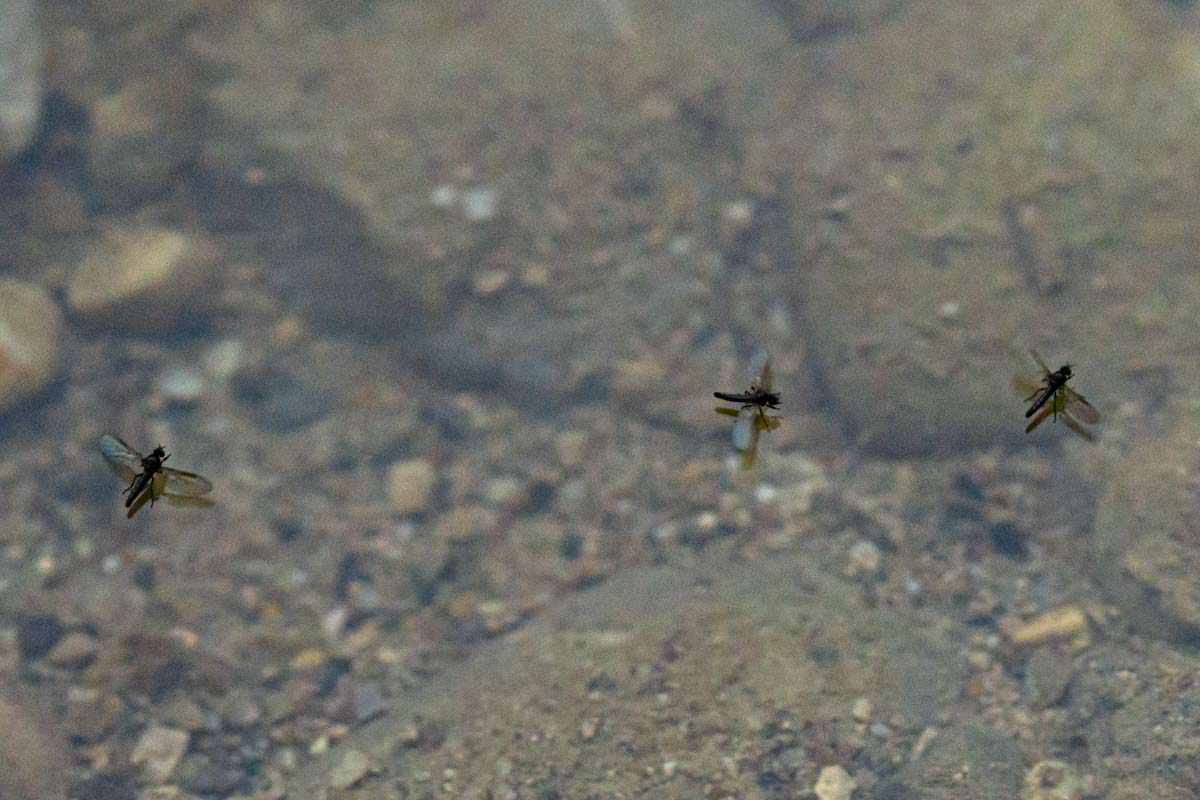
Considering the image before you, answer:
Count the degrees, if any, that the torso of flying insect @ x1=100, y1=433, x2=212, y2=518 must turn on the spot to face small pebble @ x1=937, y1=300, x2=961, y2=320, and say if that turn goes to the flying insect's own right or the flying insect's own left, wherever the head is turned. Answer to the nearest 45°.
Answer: approximately 45° to the flying insect's own right

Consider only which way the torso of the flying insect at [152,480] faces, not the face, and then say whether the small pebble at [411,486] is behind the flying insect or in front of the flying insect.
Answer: in front

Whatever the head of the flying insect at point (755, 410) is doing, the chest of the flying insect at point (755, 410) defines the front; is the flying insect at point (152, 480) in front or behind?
behind

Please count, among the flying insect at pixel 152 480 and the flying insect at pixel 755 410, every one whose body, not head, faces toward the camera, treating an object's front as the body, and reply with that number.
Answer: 0

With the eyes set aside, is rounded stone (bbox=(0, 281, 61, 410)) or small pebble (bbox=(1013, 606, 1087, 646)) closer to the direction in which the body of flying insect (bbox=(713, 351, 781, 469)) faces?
the small pebble

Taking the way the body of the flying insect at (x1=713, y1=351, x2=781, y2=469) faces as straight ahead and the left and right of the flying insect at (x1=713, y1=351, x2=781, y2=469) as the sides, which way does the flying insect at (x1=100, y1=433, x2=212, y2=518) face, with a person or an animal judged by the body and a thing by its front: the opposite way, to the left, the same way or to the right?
to the left

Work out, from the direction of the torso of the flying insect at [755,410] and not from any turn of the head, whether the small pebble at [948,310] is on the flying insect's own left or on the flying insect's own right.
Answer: on the flying insect's own left

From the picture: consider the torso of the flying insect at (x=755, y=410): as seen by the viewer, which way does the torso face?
to the viewer's right

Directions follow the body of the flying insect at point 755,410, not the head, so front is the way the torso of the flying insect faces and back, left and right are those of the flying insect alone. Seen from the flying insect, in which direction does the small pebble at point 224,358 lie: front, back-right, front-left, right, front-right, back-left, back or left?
back-left

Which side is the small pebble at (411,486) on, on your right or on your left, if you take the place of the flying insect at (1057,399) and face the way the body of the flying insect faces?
on your left

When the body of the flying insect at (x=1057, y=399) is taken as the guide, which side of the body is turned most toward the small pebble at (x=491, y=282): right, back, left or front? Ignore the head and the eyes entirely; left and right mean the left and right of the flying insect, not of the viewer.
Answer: left

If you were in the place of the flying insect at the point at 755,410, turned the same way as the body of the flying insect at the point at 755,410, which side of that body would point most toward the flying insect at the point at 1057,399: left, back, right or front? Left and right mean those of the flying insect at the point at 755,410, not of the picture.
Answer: front

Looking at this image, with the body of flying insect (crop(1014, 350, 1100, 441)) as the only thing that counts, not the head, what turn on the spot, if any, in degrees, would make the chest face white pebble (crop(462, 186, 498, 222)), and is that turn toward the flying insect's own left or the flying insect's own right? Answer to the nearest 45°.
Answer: approximately 90° to the flying insect's own left

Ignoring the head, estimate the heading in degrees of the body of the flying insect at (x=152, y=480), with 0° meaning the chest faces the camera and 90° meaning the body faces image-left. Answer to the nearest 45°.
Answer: approximately 225°

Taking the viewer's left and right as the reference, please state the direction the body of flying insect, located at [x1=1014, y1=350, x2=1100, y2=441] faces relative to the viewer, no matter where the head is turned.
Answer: facing away from the viewer and to the right of the viewer
